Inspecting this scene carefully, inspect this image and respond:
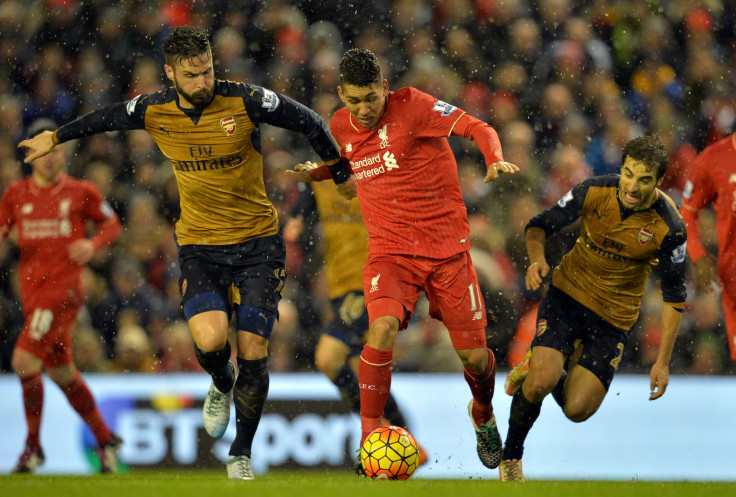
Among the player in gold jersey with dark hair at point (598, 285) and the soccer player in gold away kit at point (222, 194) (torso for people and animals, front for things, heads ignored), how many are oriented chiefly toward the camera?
2

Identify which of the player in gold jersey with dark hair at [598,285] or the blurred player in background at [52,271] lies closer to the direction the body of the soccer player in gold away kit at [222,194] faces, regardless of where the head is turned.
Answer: the player in gold jersey with dark hair

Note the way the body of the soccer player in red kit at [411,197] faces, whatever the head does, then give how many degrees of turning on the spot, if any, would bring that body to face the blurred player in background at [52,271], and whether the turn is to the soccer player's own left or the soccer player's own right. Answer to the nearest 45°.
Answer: approximately 90° to the soccer player's own right

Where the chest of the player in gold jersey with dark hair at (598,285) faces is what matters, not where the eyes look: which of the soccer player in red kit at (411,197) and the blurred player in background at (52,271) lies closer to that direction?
the soccer player in red kit

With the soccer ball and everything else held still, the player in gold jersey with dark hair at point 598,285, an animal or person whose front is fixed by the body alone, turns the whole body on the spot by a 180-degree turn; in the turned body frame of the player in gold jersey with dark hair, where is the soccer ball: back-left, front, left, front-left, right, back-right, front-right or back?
back-left

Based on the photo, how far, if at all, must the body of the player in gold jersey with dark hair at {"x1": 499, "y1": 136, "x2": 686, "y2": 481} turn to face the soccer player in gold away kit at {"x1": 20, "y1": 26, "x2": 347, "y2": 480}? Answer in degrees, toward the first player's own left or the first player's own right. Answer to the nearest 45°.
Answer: approximately 90° to the first player's own right

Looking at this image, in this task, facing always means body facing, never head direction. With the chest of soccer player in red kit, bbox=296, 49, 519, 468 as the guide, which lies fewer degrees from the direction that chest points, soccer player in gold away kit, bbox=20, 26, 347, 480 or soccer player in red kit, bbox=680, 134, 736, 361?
the soccer player in gold away kit

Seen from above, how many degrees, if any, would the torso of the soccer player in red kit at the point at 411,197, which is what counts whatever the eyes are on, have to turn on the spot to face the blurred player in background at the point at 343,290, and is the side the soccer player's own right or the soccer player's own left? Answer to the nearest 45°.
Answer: approximately 135° to the soccer player's own right

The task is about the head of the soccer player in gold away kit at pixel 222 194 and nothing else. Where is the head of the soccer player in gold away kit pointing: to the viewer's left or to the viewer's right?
to the viewer's right

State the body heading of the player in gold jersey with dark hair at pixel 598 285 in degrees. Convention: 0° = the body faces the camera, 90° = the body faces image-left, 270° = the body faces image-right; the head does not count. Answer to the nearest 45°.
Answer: approximately 0°

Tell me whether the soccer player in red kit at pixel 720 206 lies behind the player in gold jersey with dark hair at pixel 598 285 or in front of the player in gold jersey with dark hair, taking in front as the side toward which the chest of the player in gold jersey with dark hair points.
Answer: behind

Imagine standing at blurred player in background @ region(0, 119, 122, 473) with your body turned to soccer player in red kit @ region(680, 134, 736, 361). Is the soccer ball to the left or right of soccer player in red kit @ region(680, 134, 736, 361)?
right
